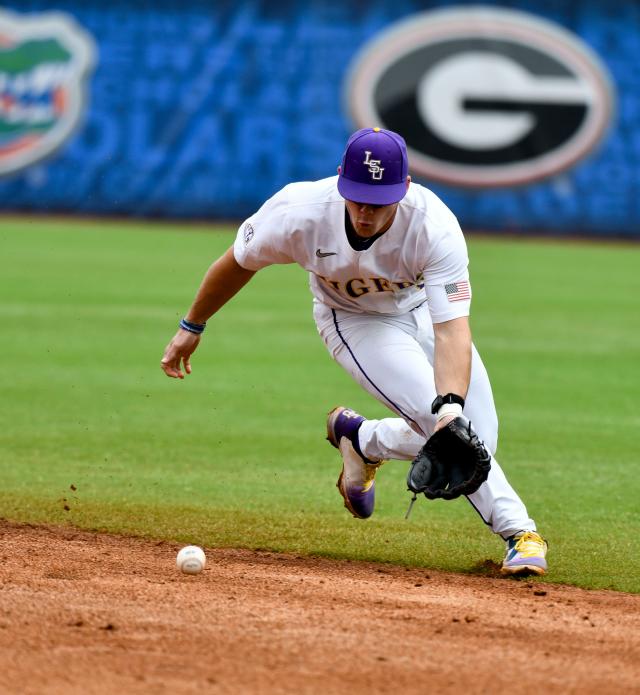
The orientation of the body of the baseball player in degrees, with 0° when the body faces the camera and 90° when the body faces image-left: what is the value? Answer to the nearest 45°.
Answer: approximately 0°
